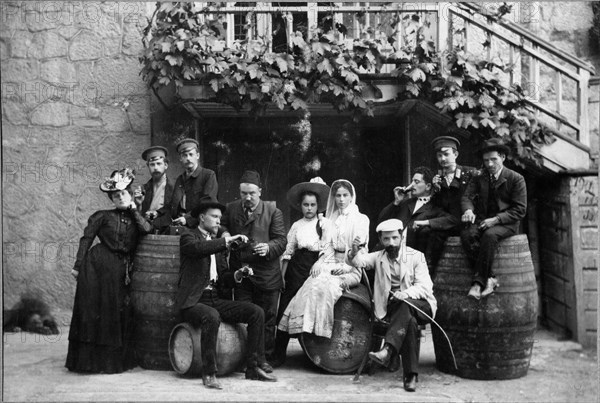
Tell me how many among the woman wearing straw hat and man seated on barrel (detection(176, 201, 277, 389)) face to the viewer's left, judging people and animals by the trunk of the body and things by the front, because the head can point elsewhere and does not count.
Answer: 0

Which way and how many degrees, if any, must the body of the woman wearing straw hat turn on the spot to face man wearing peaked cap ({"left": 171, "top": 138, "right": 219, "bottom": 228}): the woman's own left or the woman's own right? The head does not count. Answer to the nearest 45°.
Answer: approximately 90° to the woman's own right

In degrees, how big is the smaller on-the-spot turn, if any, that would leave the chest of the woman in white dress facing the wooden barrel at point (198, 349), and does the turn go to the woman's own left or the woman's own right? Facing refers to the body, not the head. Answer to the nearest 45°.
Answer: approximately 45° to the woman's own right

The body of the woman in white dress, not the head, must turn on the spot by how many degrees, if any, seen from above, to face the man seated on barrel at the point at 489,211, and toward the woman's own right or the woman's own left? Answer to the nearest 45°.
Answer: approximately 135° to the woman's own left

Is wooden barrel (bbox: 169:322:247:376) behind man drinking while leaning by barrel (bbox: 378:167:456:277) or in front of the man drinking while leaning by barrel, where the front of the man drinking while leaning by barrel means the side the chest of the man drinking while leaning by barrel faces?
in front

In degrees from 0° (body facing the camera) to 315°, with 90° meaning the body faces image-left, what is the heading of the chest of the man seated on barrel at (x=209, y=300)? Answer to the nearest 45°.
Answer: approximately 315°

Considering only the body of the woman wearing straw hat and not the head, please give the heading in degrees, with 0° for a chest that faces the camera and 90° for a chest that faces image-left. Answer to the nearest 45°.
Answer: approximately 0°
